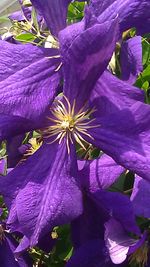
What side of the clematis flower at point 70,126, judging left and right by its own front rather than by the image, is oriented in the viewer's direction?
front
